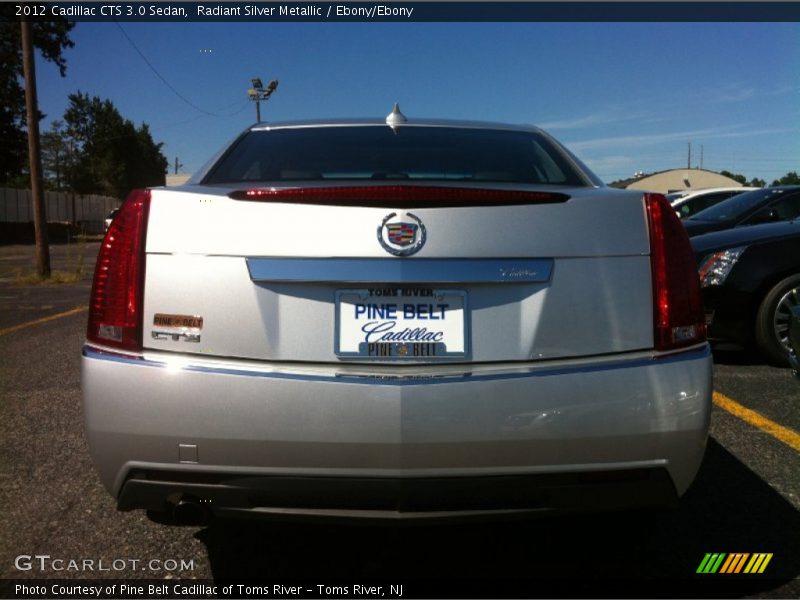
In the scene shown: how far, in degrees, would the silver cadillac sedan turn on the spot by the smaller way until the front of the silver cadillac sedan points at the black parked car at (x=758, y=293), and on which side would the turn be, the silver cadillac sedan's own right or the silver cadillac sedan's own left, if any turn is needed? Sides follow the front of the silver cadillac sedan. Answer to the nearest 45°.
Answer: approximately 45° to the silver cadillac sedan's own right

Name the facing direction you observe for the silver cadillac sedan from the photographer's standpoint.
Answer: facing away from the viewer

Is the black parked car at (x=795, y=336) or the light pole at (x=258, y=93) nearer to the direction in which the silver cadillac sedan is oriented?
the light pole

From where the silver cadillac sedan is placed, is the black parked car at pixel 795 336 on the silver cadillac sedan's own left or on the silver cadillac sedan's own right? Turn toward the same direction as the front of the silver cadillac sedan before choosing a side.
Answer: on the silver cadillac sedan's own right

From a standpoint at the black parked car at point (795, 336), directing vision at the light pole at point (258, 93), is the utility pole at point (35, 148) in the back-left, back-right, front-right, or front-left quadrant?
front-left

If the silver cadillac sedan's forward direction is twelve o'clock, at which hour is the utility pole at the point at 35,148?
The utility pole is roughly at 11 o'clock from the silver cadillac sedan.

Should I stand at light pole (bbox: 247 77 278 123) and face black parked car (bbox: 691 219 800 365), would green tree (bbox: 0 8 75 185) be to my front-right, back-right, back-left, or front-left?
front-right

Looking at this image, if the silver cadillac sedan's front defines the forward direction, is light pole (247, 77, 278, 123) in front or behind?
in front

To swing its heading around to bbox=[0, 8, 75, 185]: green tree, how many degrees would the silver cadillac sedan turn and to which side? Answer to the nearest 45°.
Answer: approximately 45° to its left
